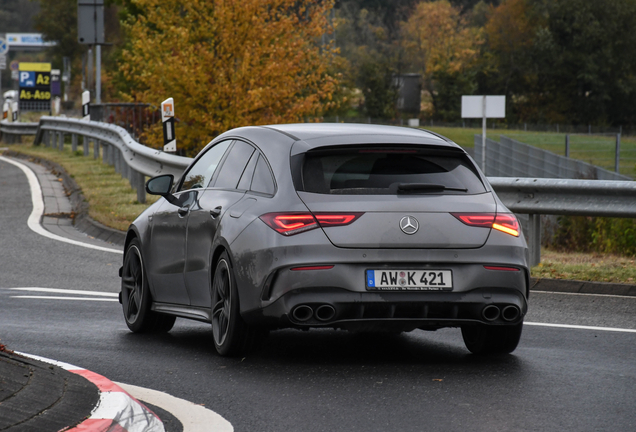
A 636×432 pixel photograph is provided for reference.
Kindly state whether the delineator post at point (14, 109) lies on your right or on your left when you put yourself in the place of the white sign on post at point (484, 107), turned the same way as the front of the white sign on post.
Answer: on your left

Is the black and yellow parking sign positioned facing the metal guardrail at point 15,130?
yes

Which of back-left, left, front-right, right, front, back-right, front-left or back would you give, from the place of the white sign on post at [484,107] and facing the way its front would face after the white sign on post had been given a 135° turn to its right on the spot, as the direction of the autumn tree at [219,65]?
right

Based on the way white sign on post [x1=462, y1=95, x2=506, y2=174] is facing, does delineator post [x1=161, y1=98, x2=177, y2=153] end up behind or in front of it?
behind

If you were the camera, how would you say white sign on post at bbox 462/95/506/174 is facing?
facing away from the viewer

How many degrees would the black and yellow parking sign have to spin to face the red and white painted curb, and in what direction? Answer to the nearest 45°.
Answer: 0° — it already faces it

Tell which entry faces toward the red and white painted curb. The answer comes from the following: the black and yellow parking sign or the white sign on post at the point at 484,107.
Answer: the black and yellow parking sign

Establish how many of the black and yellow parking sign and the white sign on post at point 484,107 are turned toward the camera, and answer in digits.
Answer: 1

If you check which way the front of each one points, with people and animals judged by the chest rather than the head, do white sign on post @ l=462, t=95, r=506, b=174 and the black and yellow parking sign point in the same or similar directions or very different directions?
very different directions
